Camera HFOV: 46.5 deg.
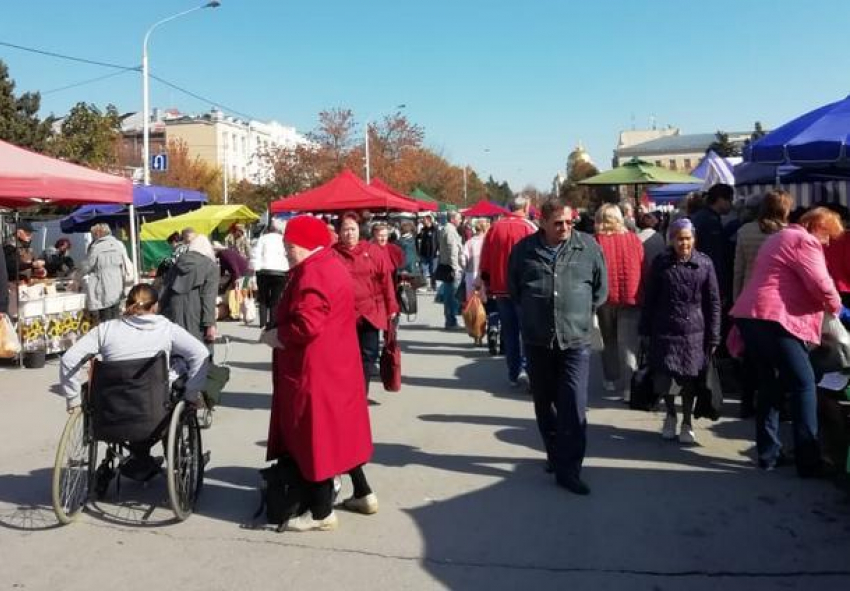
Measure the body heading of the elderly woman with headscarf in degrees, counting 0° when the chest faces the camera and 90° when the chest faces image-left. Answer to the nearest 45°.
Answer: approximately 0°

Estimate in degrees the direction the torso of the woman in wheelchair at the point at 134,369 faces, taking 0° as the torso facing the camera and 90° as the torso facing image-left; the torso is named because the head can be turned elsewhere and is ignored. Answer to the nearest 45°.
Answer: approximately 180°

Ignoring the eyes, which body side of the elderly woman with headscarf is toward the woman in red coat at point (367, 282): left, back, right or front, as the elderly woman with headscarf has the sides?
right

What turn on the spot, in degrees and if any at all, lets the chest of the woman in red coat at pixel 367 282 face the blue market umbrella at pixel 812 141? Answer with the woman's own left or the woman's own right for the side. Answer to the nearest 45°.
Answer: approximately 90° to the woman's own left

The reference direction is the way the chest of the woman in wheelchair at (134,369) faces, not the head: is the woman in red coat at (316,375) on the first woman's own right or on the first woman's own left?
on the first woman's own right
